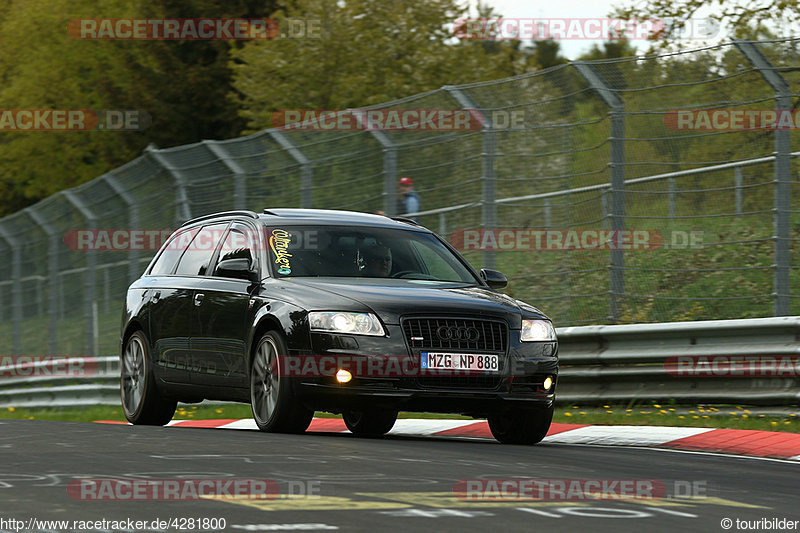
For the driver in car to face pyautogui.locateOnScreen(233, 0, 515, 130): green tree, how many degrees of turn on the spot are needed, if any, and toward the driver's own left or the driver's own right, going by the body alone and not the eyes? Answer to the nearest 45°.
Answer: approximately 135° to the driver's own left

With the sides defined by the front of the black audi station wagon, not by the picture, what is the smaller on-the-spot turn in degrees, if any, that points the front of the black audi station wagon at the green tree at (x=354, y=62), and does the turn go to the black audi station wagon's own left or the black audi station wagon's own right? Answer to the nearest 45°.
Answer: approximately 135° to the black audi station wagon's own left

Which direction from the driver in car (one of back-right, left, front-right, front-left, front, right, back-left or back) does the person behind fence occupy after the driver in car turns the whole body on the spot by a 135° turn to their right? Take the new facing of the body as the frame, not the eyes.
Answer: right

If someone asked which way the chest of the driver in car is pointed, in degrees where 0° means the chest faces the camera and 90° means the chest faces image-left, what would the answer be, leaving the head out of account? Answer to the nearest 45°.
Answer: approximately 315°

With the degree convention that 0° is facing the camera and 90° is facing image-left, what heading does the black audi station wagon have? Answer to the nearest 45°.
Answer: approximately 315°
